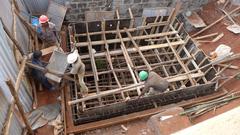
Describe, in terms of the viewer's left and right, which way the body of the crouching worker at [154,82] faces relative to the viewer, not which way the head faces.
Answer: facing to the left of the viewer

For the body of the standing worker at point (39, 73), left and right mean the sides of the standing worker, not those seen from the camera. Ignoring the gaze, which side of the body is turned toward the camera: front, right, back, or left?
right

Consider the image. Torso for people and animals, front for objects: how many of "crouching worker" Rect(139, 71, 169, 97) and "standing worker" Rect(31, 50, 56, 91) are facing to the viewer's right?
1

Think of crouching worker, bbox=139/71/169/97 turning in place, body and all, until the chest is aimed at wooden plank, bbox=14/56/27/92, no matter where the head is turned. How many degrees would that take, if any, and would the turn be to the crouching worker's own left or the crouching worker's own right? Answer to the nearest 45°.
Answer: approximately 45° to the crouching worker's own left

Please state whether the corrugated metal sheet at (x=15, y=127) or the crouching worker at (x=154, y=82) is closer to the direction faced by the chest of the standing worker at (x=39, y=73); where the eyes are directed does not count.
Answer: the crouching worker

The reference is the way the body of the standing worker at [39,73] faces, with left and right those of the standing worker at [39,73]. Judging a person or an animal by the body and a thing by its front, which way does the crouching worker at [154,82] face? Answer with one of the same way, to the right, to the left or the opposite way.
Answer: the opposite way
